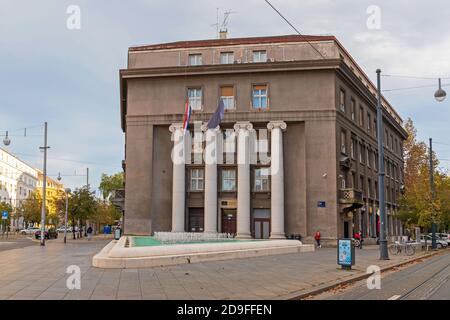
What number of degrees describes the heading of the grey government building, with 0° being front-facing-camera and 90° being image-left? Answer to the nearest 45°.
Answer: approximately 0°
